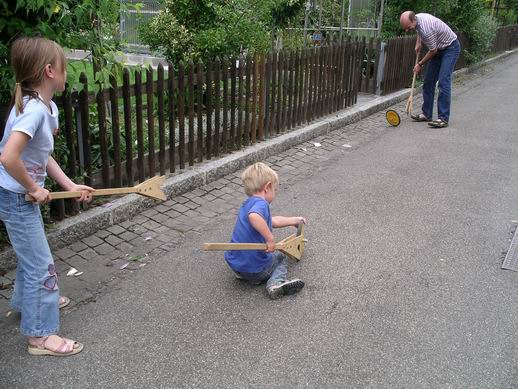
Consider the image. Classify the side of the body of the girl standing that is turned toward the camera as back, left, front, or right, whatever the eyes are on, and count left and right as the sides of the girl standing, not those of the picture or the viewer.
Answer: right

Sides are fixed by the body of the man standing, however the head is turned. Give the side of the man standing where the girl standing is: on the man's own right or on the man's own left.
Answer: on the man's own left

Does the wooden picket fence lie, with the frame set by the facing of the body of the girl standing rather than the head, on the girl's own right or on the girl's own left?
on the girl's own left

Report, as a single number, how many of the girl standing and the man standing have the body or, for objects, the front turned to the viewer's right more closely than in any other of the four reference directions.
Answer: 1

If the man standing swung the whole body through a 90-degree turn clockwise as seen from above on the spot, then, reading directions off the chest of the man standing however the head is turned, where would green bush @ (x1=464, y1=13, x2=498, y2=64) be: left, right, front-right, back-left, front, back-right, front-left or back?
front

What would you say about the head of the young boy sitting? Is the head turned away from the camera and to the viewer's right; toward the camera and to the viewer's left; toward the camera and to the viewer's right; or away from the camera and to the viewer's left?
away from the camera and to the viewer's right

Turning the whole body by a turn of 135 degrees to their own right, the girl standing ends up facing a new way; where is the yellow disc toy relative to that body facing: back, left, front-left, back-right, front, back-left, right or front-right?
back

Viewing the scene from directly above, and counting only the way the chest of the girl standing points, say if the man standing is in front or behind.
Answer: in front

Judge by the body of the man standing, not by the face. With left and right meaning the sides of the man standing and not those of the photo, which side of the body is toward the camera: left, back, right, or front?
left

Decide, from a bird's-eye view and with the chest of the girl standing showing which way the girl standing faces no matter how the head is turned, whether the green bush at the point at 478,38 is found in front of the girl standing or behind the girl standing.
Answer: in front

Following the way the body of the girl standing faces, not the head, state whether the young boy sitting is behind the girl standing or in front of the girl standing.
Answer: in front

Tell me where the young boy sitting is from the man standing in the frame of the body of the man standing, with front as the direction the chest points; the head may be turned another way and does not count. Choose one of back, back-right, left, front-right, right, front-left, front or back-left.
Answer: left

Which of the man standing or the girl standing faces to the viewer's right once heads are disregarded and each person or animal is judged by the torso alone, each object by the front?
the girl standing
